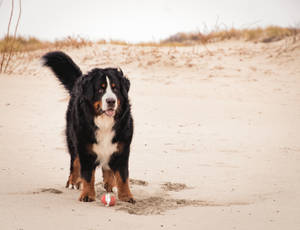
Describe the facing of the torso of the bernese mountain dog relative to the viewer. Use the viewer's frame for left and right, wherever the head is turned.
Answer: facing the viewer
